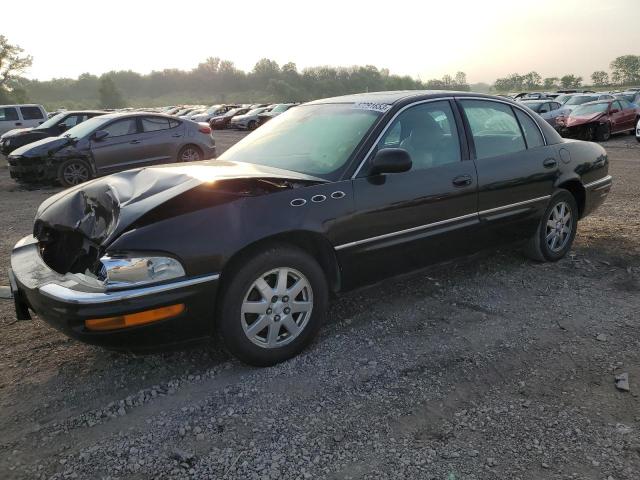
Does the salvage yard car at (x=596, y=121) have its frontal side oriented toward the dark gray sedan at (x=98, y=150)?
yes

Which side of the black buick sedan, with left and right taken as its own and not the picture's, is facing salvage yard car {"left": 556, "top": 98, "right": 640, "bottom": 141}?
back

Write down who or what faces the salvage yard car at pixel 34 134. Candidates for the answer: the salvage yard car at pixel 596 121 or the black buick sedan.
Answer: the salvage yard car at pixel 596 121

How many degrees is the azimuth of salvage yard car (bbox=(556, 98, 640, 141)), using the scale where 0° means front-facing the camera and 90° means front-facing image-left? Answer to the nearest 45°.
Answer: approximately 45°

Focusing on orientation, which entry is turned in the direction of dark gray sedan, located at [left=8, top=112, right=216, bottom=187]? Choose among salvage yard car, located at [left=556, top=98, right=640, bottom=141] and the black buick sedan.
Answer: the salvage yard car

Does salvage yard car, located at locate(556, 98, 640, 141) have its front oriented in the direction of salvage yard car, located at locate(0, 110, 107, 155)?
yes

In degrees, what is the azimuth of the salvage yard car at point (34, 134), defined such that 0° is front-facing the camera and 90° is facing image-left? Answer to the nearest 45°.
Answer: approximately 45°

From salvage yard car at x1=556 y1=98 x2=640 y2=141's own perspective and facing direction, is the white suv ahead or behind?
ahead

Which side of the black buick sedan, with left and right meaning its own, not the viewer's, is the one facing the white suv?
right

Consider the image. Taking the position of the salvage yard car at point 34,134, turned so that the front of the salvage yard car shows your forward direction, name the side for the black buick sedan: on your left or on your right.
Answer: on your left

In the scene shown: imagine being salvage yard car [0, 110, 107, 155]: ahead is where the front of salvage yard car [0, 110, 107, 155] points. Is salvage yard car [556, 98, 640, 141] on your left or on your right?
on your left

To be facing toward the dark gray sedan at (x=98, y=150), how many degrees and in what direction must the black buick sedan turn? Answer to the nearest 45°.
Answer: approximately 90° to its right
